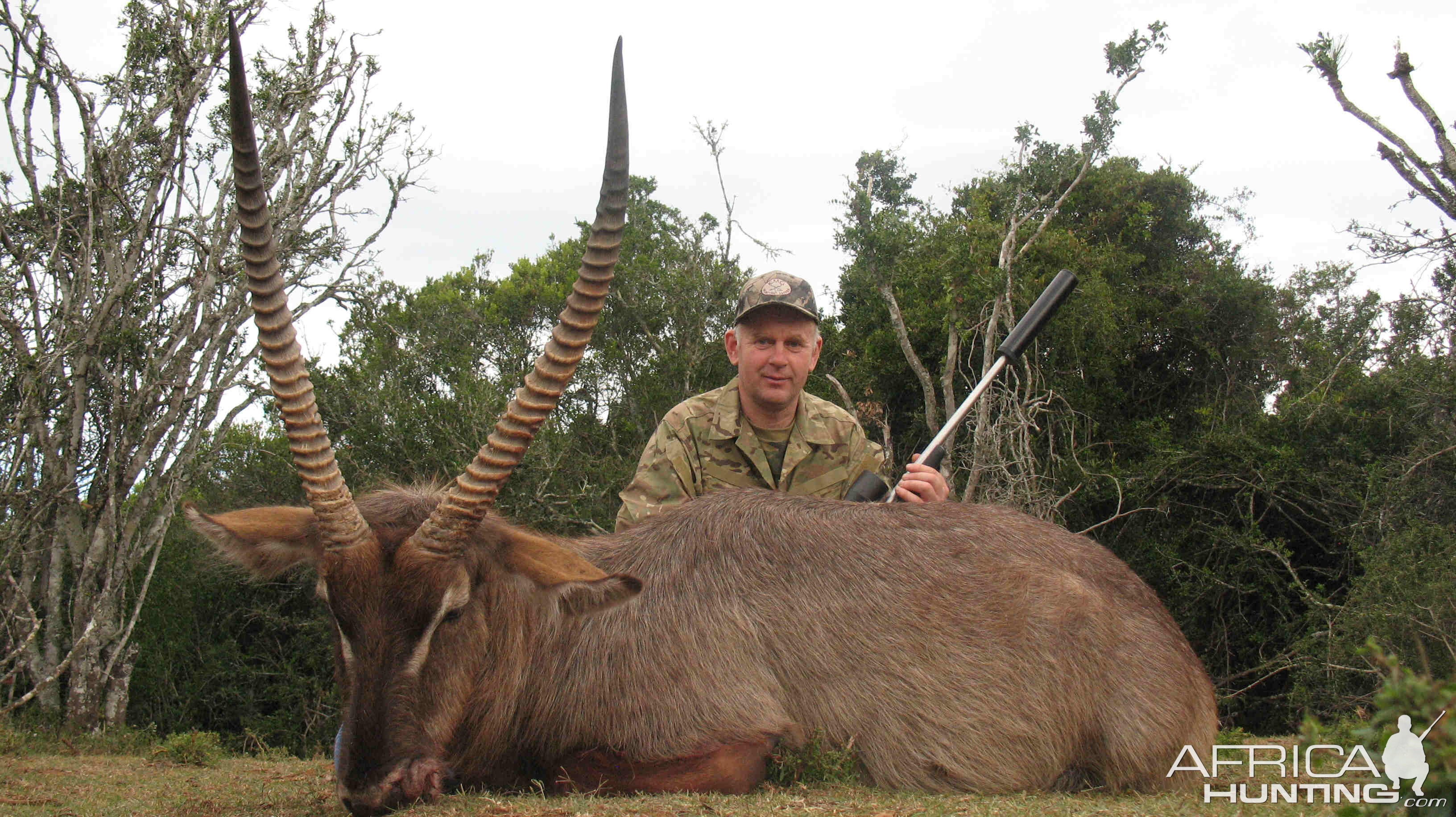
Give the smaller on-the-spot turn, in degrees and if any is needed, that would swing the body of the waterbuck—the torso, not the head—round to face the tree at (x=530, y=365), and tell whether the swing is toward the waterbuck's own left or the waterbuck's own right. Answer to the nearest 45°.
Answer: approximately 90° to the waterbuck's own right

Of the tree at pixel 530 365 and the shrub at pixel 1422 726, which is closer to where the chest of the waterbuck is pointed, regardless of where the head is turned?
the tree

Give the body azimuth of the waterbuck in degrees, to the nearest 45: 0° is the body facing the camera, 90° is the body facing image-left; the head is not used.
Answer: approximately 90°

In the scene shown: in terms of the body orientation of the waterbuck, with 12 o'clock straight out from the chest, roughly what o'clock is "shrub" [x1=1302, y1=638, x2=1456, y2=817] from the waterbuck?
The shrub is roughly at 8 o'clock from the waterbuck.

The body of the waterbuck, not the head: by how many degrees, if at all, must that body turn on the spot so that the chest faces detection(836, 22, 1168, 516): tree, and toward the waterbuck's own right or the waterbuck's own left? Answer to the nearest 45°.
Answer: approximately 90° to the waterbuck's own right
